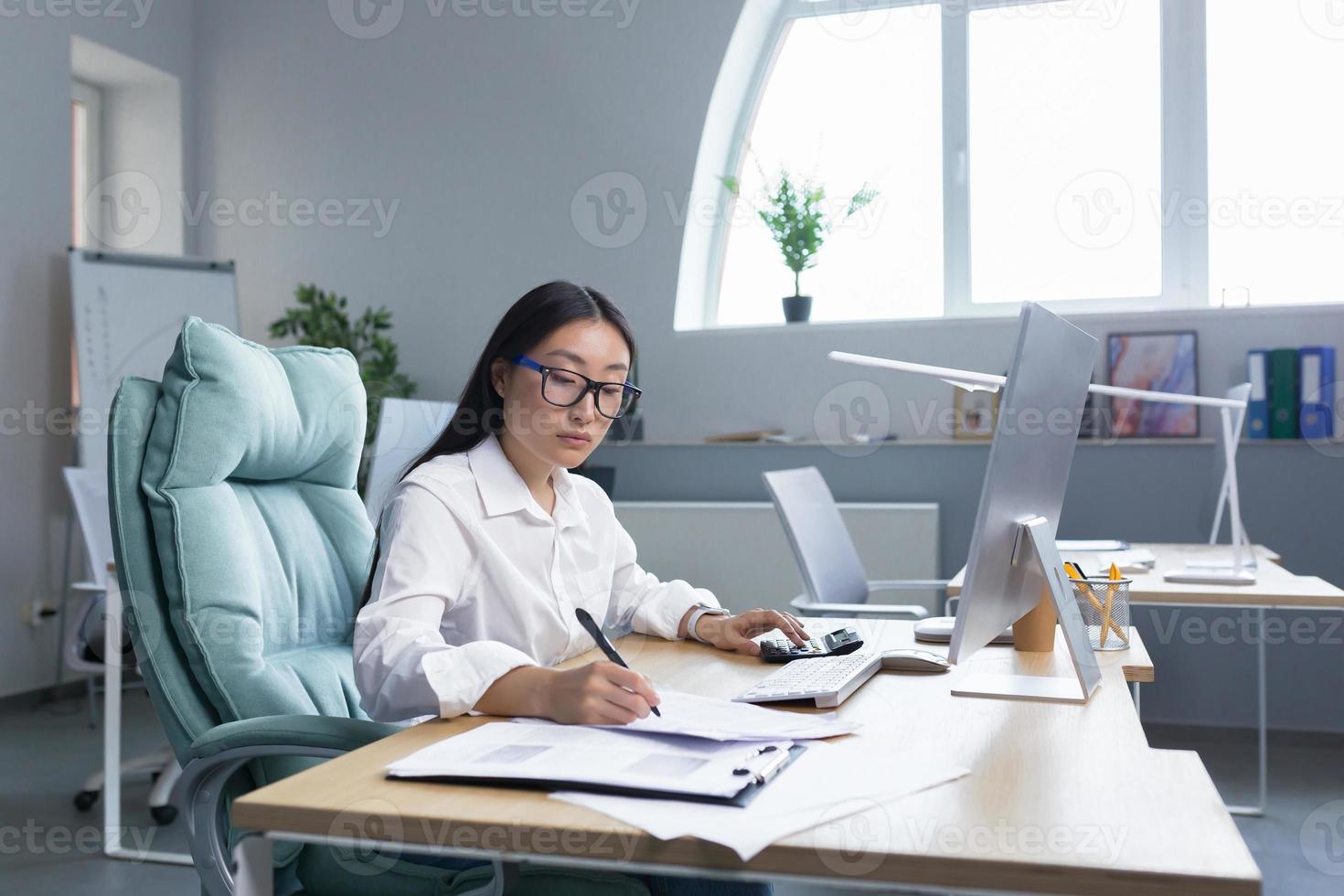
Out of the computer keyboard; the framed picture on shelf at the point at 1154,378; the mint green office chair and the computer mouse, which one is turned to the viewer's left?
the computer keyboard

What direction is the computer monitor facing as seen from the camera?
to the viewer's left

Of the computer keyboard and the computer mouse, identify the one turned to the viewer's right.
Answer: the computer mouse

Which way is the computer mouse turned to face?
to the viewer's right

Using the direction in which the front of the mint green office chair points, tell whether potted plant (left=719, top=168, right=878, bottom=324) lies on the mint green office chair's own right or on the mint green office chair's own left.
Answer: on the mint green office chair's own left

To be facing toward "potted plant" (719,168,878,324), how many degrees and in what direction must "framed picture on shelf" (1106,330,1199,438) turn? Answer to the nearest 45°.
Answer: approximately 90° to its right

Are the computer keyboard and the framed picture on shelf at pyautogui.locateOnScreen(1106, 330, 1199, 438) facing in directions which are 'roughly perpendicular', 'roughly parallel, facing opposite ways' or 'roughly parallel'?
roughly perpendicular

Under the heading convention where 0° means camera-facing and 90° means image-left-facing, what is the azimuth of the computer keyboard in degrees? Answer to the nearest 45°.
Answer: approximately 90°

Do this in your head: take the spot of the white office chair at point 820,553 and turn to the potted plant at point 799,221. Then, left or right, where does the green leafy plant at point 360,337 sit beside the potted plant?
left

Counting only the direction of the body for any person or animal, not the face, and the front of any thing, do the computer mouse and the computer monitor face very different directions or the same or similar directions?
very different directions

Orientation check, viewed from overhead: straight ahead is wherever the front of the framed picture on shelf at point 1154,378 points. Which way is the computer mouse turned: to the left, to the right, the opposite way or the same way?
to the left

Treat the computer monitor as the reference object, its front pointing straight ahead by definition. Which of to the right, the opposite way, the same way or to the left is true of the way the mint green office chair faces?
the opposite way
